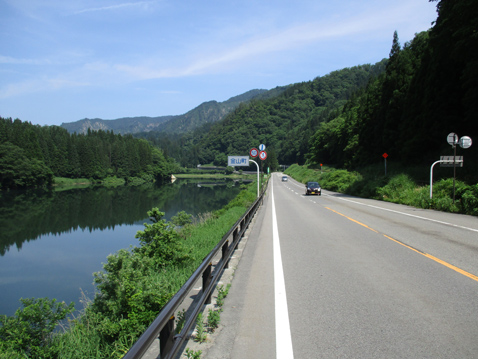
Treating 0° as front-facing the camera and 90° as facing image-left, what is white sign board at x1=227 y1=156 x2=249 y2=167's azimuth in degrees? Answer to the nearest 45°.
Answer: approximately 0°

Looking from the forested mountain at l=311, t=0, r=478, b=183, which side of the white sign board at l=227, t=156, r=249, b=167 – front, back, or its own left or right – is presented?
left

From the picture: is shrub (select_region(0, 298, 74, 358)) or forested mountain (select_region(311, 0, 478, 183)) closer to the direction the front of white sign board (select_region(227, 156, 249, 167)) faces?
the shrub

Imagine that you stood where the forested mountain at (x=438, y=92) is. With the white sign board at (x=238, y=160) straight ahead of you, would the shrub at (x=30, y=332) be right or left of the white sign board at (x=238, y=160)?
left

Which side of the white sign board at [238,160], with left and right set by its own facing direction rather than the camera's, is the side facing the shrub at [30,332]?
front
